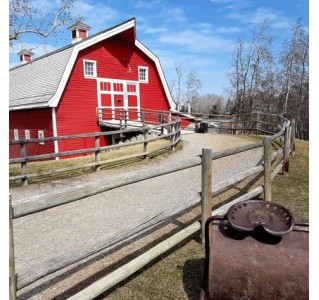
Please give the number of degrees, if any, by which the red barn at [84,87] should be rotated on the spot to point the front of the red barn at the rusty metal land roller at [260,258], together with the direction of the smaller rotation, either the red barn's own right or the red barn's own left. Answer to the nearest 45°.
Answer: approximately 45° to the red barn's own right

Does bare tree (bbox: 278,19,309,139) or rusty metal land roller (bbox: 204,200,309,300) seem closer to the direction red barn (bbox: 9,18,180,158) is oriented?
the rusty metal land roller

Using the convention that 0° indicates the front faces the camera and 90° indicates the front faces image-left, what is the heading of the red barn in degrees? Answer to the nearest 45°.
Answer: approximately 315°

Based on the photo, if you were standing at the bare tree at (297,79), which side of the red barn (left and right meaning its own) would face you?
left
